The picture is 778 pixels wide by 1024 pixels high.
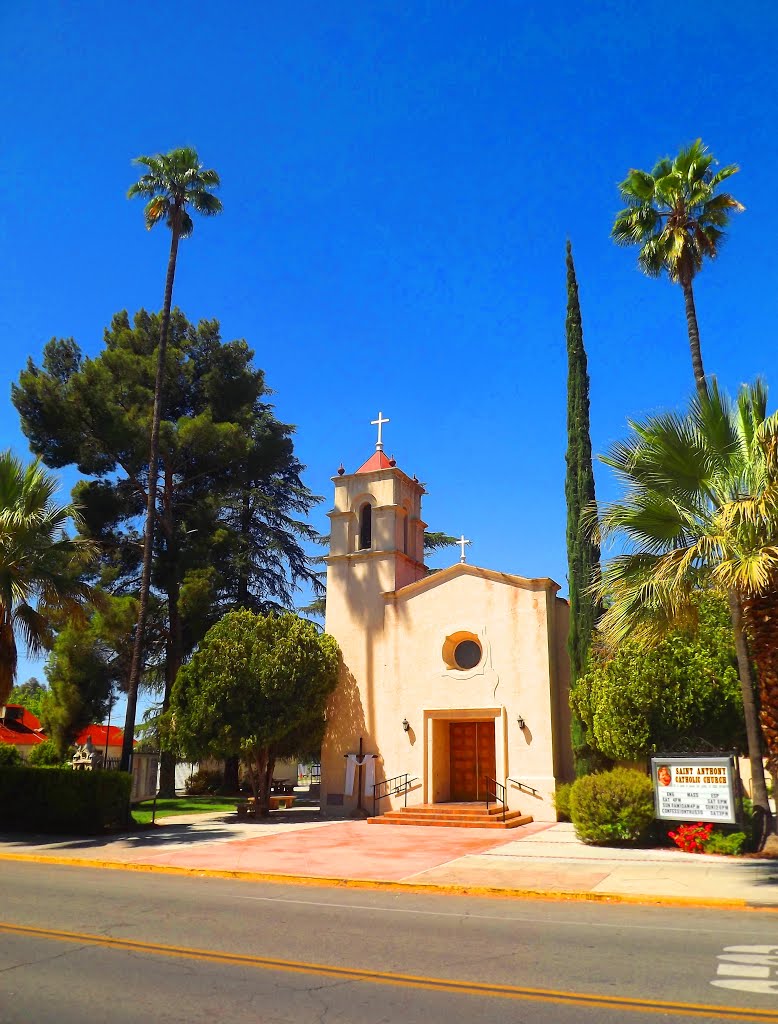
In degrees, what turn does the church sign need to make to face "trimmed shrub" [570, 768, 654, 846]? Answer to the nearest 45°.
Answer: approximately 135° to its right

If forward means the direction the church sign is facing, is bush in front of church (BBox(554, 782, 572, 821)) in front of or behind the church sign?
behind

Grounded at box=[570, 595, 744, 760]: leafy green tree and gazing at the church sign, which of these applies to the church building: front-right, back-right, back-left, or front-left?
back-right

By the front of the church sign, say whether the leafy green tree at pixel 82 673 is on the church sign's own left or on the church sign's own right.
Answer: on the church sign's own right

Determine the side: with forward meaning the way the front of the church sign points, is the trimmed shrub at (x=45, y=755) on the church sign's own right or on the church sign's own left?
on the church sign's own right

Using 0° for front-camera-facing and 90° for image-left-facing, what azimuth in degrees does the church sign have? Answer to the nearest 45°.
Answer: approximately 0°

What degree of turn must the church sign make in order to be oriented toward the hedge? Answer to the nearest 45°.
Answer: approximately 90° to its right

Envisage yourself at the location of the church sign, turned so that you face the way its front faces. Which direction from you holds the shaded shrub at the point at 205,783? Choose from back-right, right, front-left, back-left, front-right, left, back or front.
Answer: back-right
